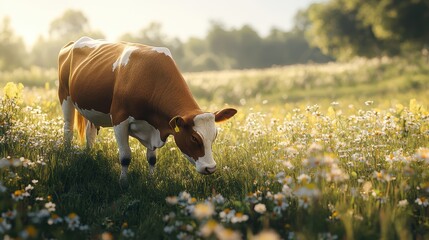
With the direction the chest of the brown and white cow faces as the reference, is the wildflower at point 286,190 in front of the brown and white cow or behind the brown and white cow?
in front

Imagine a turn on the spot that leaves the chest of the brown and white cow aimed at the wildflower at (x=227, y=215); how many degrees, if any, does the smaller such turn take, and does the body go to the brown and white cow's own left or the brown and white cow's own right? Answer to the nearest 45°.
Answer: approximately 45° to the brown and white cow's own right

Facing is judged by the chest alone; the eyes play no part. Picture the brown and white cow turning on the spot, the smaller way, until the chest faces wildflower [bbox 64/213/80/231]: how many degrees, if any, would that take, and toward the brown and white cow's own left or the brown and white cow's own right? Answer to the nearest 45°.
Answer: approximately 45° to the brown and white cow's own right

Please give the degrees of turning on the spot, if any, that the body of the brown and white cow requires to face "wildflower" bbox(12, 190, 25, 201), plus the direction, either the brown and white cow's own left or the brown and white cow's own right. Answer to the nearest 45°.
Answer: approximately 90° to the brown and white cow's own right

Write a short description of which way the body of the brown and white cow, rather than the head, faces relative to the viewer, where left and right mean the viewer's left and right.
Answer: facing the viewer and to the right of the viewer

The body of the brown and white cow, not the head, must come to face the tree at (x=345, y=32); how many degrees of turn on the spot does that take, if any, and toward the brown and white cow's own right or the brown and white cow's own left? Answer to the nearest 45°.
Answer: approximately 90° to the brown and white cow's own left

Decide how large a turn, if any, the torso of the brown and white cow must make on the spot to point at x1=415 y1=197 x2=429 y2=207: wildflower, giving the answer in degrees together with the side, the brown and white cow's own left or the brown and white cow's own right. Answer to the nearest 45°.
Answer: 0° — it already faces it

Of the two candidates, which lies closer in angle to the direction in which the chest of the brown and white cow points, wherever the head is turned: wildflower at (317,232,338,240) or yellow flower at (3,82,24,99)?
the wildflower
